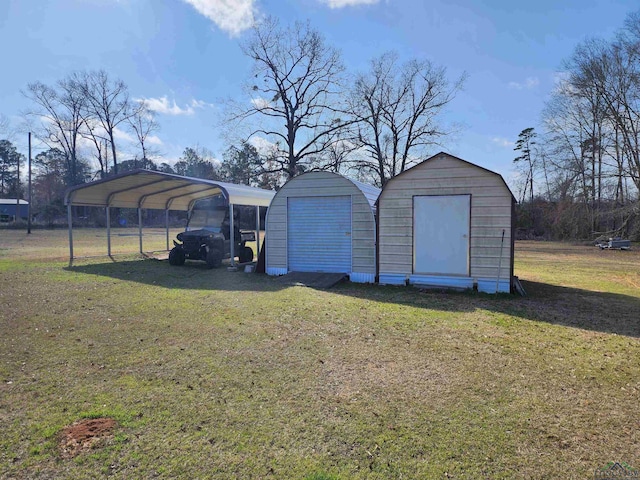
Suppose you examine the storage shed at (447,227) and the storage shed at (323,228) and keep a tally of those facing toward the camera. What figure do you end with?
2

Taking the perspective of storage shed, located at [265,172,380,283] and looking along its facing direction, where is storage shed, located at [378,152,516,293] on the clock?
storage shed, located at [378,152,516,293] is roughly at 10 o'clock from storage shed, located at [265,172,380,283].

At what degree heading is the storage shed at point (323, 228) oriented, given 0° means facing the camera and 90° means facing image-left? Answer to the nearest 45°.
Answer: approximately 0°

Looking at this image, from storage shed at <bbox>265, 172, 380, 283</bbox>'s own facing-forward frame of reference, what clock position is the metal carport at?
The metal carport is roughly at 4 o'clock from the storage shed.

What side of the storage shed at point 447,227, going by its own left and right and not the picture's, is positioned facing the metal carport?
right

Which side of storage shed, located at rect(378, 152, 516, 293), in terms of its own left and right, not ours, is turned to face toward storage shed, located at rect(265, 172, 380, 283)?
right
